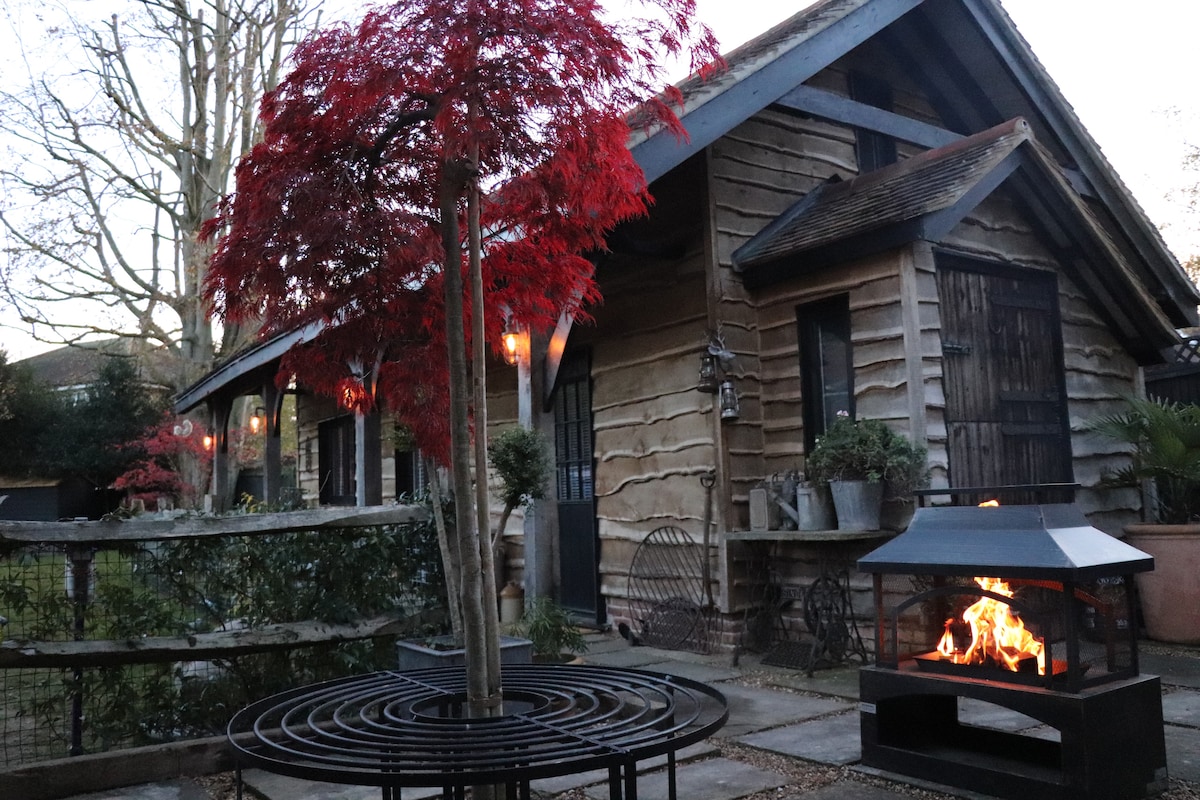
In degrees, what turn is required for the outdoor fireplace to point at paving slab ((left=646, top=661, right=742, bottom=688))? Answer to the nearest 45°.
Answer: approximately 90° to its right

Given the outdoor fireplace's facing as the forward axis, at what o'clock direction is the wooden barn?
The wooden barn is roughly at 4 o'clock from the outdoor fireplace.

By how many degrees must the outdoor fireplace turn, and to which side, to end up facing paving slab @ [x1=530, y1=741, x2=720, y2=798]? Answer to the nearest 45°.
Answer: approximately 45° to its right

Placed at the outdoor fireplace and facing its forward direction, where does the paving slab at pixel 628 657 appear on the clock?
The paving slab is roughly at 3 o'clock from the outdoor fireplace.
